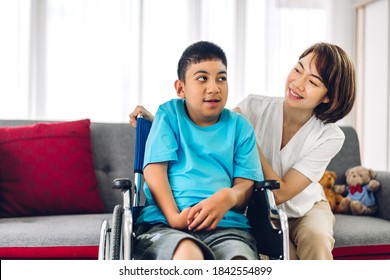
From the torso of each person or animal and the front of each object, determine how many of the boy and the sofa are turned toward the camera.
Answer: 2

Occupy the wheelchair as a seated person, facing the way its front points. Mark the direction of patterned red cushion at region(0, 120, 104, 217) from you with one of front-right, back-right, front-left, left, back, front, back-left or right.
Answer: back-right

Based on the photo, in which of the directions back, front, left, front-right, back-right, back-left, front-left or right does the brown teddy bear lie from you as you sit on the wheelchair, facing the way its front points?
back-left

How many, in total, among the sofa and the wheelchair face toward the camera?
2

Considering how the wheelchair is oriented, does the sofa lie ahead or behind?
behind

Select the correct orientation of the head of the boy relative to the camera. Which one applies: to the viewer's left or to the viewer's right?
to the viewer's right

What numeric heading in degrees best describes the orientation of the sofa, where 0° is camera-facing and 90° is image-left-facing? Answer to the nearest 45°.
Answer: approximately 0°
